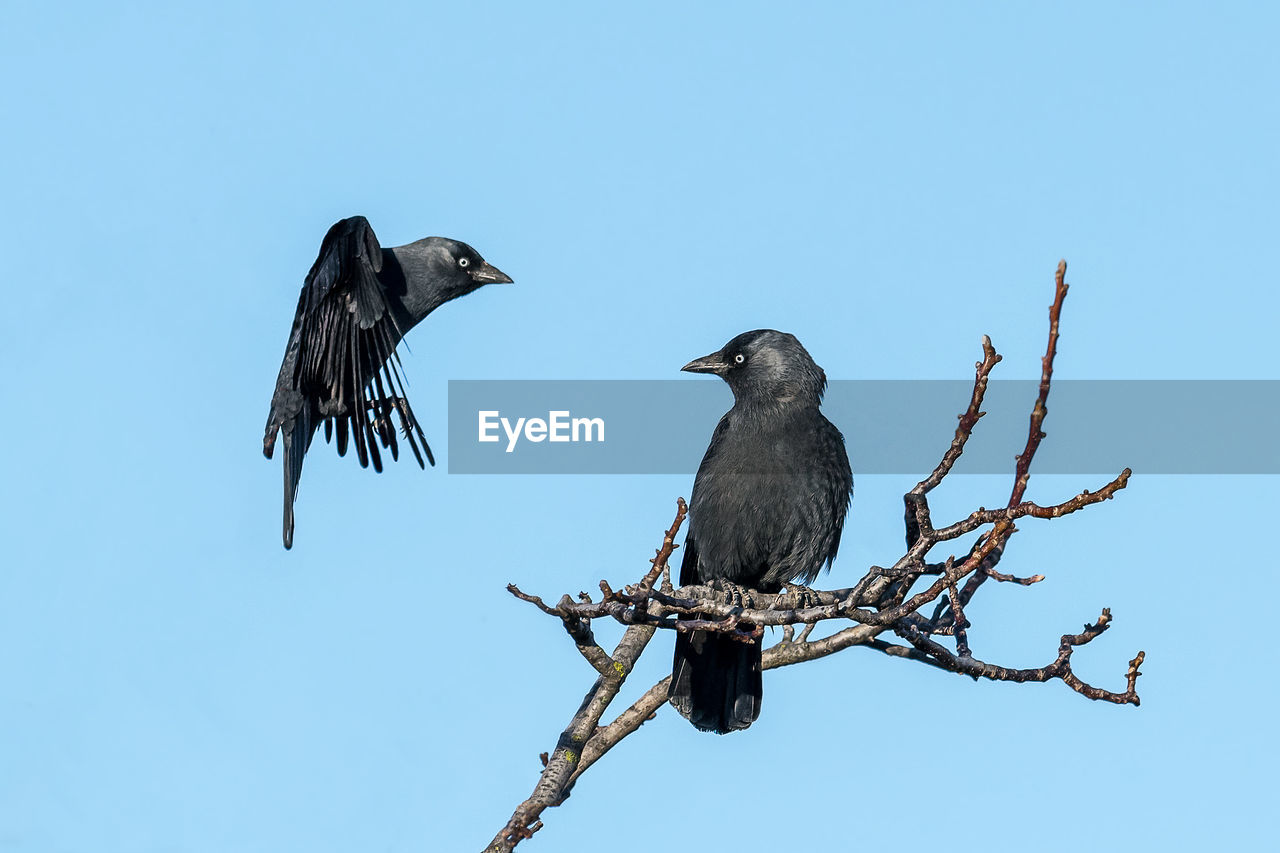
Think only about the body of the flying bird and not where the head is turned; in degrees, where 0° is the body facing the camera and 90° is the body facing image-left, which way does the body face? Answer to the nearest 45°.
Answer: approximately 270°

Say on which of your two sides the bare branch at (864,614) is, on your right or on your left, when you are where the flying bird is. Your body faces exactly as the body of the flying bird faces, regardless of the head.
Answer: on your right

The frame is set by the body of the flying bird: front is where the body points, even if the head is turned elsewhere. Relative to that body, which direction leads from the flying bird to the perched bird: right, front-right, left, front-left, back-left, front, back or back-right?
front
